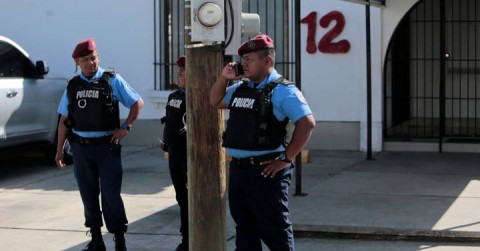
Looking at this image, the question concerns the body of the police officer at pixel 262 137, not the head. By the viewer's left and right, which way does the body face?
facing the viewer and to the left of the viewer

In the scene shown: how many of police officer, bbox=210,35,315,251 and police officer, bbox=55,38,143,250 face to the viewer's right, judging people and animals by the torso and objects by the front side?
0

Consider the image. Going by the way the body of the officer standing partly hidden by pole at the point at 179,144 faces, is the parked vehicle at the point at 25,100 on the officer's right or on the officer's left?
on the officer's right

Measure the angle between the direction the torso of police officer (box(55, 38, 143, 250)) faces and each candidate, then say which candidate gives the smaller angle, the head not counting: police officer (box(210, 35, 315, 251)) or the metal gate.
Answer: the police officer

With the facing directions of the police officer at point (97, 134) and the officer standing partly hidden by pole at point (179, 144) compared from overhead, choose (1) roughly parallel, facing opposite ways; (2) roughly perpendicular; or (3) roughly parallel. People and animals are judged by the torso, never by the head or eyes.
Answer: roughly parallel

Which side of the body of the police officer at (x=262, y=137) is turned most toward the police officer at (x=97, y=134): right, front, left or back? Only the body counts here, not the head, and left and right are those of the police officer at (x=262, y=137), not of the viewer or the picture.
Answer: right

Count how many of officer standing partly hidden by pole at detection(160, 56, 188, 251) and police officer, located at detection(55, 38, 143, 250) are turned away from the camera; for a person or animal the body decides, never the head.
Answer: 0

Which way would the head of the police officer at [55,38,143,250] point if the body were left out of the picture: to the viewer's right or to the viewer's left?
to the viewer's right

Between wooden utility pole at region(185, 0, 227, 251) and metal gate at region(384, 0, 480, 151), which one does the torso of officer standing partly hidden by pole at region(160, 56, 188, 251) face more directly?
the wooden utility pole

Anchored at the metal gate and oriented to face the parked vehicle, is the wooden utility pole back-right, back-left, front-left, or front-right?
front-left

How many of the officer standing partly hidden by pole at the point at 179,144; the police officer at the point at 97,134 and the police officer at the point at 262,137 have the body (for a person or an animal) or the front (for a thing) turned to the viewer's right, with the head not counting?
0
